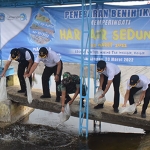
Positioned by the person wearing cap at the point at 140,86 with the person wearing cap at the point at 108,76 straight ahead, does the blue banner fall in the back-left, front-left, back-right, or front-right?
front-right

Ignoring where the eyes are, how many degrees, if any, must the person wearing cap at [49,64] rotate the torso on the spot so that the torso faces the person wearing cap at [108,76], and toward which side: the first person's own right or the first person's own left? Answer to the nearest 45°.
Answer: approximately 90° to the first person's own left

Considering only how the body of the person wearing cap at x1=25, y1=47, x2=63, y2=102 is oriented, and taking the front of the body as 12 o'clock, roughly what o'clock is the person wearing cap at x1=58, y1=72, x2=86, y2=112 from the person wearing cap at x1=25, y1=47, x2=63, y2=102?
the person wearing cap at x1=58, y1=72, x2=86, y2=112 is roughly at 9 o'clock from the person wearing cap at x1=25, y1=47, x2=63, y2=102.

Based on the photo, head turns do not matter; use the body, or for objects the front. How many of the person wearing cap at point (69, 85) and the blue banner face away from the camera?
0

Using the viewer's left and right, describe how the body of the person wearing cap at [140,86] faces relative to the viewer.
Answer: facing the viewer and to the left of the viewer

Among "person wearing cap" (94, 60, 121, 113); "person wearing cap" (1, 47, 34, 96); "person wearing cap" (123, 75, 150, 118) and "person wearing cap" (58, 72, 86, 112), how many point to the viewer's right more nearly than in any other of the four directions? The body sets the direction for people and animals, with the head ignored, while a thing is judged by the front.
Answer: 0

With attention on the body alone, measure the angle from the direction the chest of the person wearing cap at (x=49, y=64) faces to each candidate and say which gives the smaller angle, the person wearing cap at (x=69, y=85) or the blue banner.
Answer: the person wearing cap

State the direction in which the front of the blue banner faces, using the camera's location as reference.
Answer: facing the viewer

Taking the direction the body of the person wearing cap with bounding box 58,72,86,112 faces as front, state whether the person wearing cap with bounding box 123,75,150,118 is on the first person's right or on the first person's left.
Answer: on the first person's left

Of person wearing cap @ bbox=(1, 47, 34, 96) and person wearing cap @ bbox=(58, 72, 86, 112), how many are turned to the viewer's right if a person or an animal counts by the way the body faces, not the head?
0

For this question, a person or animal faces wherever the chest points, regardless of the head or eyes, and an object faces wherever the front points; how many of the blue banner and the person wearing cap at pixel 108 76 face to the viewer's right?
0

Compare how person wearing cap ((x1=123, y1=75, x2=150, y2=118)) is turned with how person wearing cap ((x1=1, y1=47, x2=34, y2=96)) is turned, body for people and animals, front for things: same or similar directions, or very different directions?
same or similar directions

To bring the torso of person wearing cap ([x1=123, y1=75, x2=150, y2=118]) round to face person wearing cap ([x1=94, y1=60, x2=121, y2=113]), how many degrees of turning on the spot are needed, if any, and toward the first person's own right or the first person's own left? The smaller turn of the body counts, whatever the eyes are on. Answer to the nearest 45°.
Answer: approximately 45° to the first person's own right
